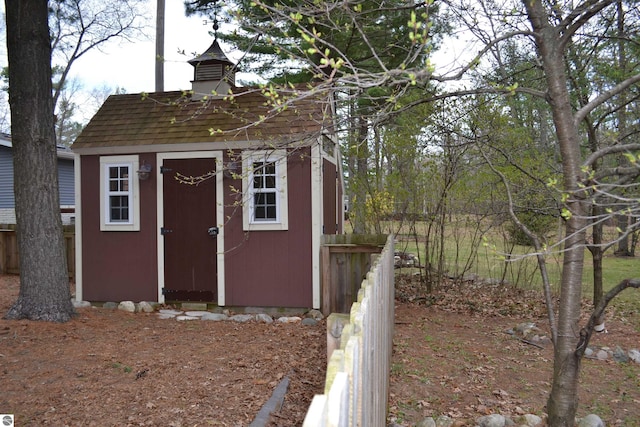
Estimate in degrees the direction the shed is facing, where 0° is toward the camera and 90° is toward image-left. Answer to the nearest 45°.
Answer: approximately 0°
